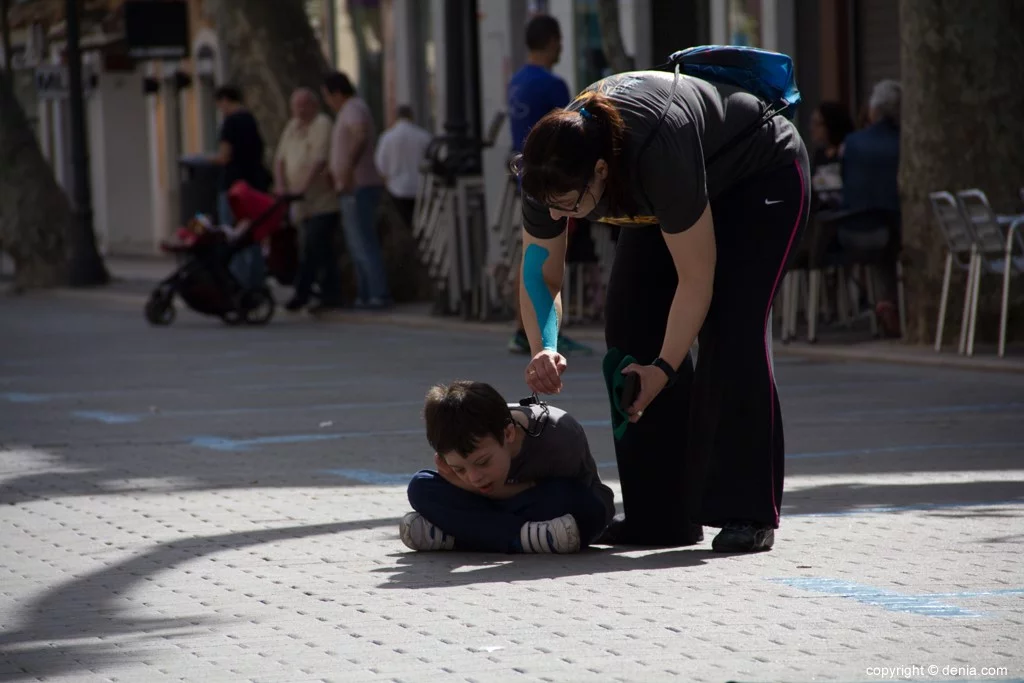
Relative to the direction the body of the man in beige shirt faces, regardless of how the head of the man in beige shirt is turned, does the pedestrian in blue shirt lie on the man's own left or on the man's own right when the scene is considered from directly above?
on the man's own left

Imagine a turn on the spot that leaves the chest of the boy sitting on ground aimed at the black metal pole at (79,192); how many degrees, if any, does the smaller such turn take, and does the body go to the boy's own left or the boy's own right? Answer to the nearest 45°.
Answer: approximately 135° to the boy's own right

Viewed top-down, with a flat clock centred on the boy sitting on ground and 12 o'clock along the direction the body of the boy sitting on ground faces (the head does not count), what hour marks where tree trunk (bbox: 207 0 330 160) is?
The tree trunk is roughly at 4 o'clock from the boy sitting on ground.

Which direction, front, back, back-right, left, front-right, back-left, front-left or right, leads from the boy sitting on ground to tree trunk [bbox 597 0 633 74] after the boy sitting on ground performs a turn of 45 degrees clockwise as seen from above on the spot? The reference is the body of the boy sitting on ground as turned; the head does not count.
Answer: right

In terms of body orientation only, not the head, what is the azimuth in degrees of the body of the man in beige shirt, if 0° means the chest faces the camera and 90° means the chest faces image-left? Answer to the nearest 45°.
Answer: approximately 45°

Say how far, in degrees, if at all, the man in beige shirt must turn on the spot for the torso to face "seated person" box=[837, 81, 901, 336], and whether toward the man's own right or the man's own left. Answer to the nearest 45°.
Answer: approximately 90° to the man's own left

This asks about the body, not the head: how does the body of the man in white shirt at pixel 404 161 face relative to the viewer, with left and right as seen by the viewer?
facing away from the viewer

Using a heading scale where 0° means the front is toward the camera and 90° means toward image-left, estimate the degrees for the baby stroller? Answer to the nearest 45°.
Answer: approximately 90°

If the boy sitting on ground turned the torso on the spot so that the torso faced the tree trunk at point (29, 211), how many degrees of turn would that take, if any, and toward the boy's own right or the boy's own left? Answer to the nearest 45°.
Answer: approximately 135° to the boy's own right

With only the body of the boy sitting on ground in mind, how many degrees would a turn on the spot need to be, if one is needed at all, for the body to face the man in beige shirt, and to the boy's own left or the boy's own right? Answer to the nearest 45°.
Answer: approximately 135° to the boy's own right

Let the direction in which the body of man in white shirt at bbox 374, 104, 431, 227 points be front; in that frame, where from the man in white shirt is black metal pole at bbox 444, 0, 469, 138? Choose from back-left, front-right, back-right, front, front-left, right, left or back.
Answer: back

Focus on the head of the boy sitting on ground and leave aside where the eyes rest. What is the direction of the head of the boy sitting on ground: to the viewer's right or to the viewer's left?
to the viewer's left
